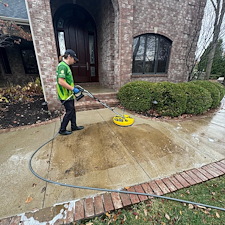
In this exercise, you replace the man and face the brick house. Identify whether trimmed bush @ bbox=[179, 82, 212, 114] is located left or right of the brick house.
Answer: right

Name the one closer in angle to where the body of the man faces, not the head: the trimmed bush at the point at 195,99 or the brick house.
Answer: the trimmed bush

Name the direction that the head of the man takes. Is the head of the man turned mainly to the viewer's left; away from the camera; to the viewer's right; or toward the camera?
to the viewer's right

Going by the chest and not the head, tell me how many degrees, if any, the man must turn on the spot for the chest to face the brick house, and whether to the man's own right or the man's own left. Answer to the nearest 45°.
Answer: approximately 45° to the man's own left

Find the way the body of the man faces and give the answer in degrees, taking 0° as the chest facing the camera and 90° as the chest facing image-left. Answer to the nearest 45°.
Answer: approximately 270°

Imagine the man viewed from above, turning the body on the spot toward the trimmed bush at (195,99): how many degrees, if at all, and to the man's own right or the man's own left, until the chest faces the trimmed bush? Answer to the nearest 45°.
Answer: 0° — they already face it

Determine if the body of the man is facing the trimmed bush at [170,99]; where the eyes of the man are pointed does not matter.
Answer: yes
